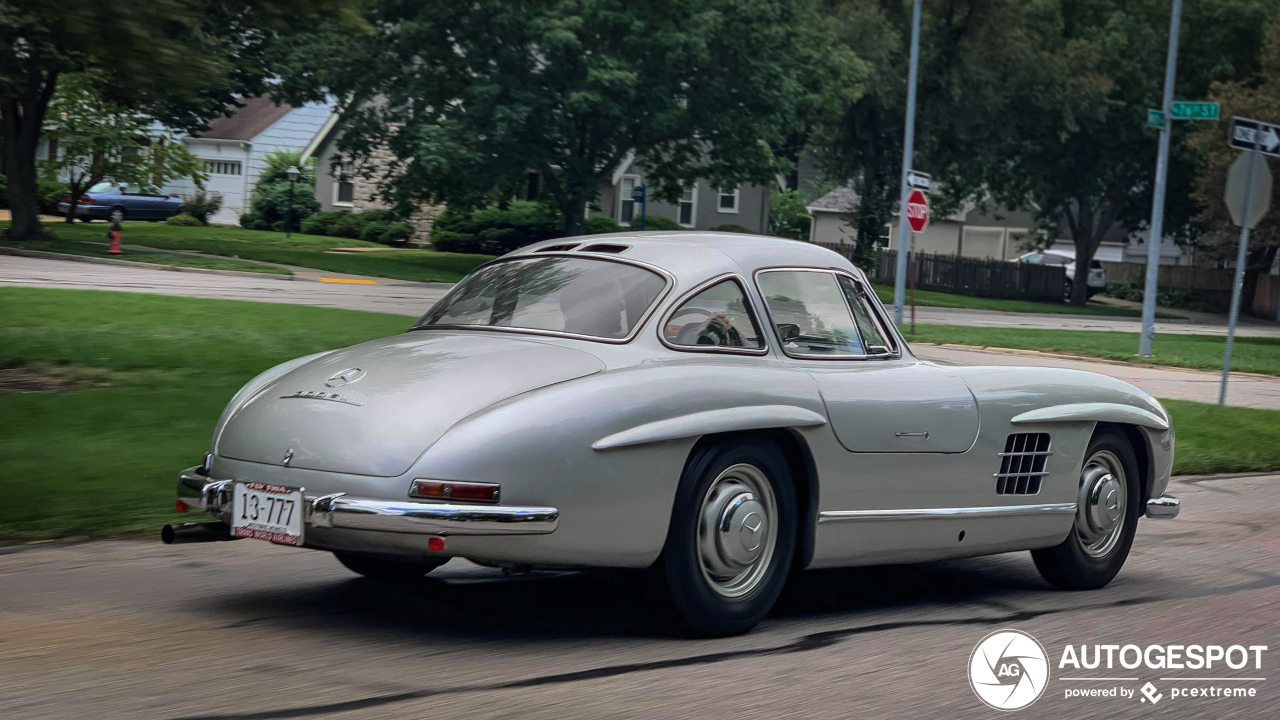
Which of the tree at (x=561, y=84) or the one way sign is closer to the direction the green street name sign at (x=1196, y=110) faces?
the one way sign

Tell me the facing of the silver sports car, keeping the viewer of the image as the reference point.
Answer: facing away from the viewer and to the right of the viewer

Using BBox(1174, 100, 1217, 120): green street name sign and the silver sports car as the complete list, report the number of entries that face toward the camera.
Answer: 1

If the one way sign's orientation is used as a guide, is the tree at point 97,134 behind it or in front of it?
behind

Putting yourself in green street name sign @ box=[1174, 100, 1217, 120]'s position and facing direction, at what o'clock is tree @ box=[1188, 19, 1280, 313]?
The tree is roughly at 6 o'clock from the green street name sign.

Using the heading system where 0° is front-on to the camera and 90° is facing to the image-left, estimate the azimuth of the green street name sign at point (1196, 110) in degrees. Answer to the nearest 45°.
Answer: approximately 0°

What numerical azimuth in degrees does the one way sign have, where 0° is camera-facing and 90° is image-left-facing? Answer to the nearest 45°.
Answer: approximately 315°

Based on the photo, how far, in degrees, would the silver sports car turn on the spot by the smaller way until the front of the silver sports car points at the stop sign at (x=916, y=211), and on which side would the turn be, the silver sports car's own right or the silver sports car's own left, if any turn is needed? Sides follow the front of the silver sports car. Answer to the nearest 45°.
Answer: approximately 45° to the silver sports car's own left
